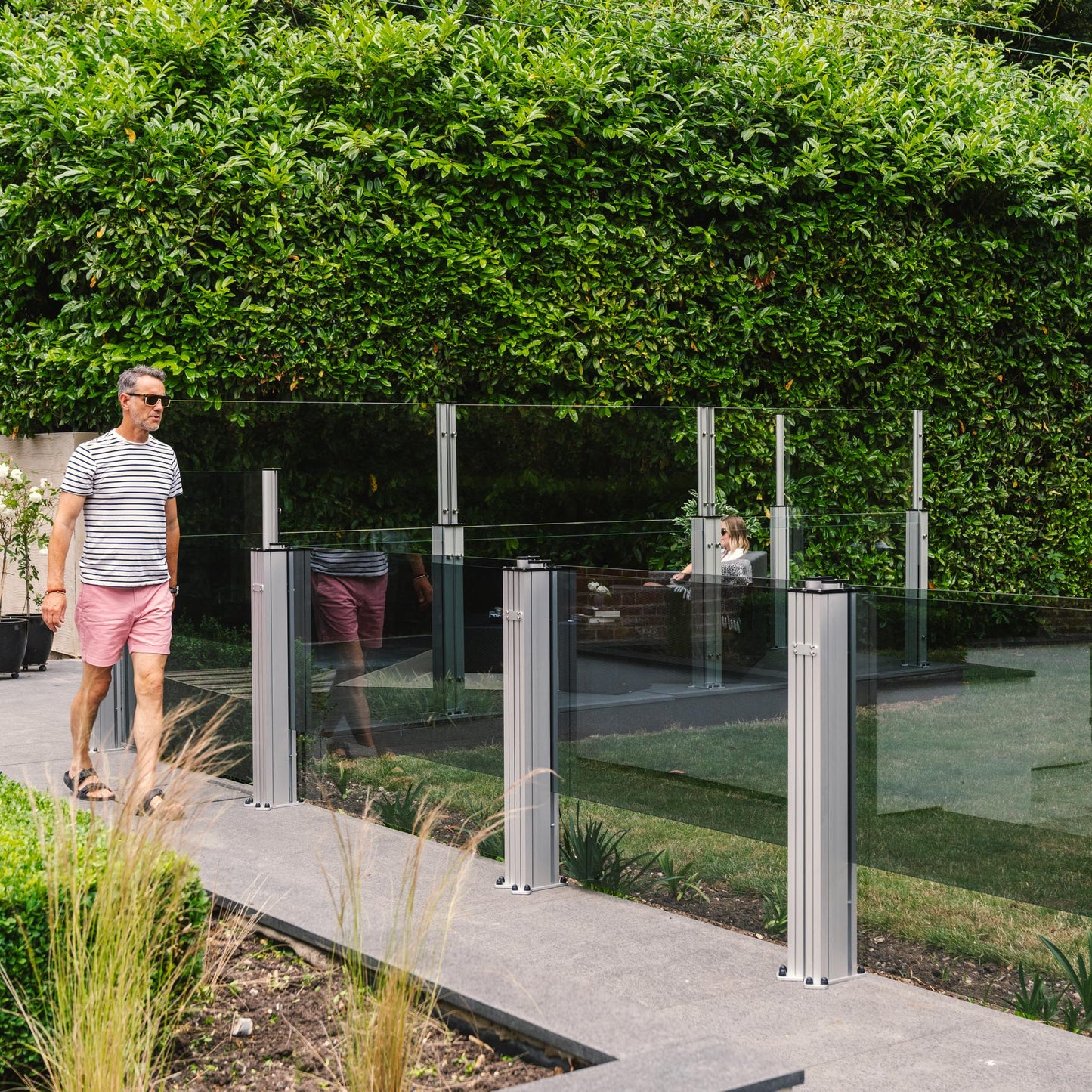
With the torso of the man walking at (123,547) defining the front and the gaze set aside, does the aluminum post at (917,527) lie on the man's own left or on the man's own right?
on the man's own left

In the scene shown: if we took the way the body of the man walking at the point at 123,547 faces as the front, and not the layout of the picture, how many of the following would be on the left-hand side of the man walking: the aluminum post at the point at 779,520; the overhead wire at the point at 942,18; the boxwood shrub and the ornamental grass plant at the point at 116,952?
2

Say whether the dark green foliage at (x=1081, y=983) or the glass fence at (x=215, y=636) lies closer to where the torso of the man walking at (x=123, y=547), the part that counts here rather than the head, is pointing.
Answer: the dark green foliage

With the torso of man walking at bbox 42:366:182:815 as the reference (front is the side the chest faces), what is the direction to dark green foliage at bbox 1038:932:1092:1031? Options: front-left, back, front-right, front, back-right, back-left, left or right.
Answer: front

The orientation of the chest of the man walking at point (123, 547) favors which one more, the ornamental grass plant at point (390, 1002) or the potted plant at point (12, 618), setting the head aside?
the ornamental grass plant

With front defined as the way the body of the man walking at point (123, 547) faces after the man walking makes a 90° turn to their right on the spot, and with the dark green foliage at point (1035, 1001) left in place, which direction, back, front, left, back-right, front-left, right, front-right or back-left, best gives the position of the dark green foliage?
left

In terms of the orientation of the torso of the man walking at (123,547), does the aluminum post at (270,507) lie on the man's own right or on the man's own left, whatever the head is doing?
on the man's own left

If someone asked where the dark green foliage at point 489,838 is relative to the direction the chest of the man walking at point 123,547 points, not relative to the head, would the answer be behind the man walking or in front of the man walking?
in front

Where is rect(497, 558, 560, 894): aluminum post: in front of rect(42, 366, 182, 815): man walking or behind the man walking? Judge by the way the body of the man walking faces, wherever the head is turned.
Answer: in front

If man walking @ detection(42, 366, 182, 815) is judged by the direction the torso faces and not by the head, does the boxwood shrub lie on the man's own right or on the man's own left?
on the man's own right

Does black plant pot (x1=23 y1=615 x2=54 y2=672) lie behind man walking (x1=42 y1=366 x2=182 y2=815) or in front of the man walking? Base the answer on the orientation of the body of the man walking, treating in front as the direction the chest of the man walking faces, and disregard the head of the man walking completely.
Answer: behind

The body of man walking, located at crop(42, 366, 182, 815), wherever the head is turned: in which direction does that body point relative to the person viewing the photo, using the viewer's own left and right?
facing the viewer and to the right of the viewer

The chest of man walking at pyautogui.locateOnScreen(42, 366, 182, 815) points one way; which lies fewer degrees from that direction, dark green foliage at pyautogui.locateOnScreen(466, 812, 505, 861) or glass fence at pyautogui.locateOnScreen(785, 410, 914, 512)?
the dark green foliage

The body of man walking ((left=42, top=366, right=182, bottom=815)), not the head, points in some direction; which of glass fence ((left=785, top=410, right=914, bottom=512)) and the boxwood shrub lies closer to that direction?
the boxwood shrub
